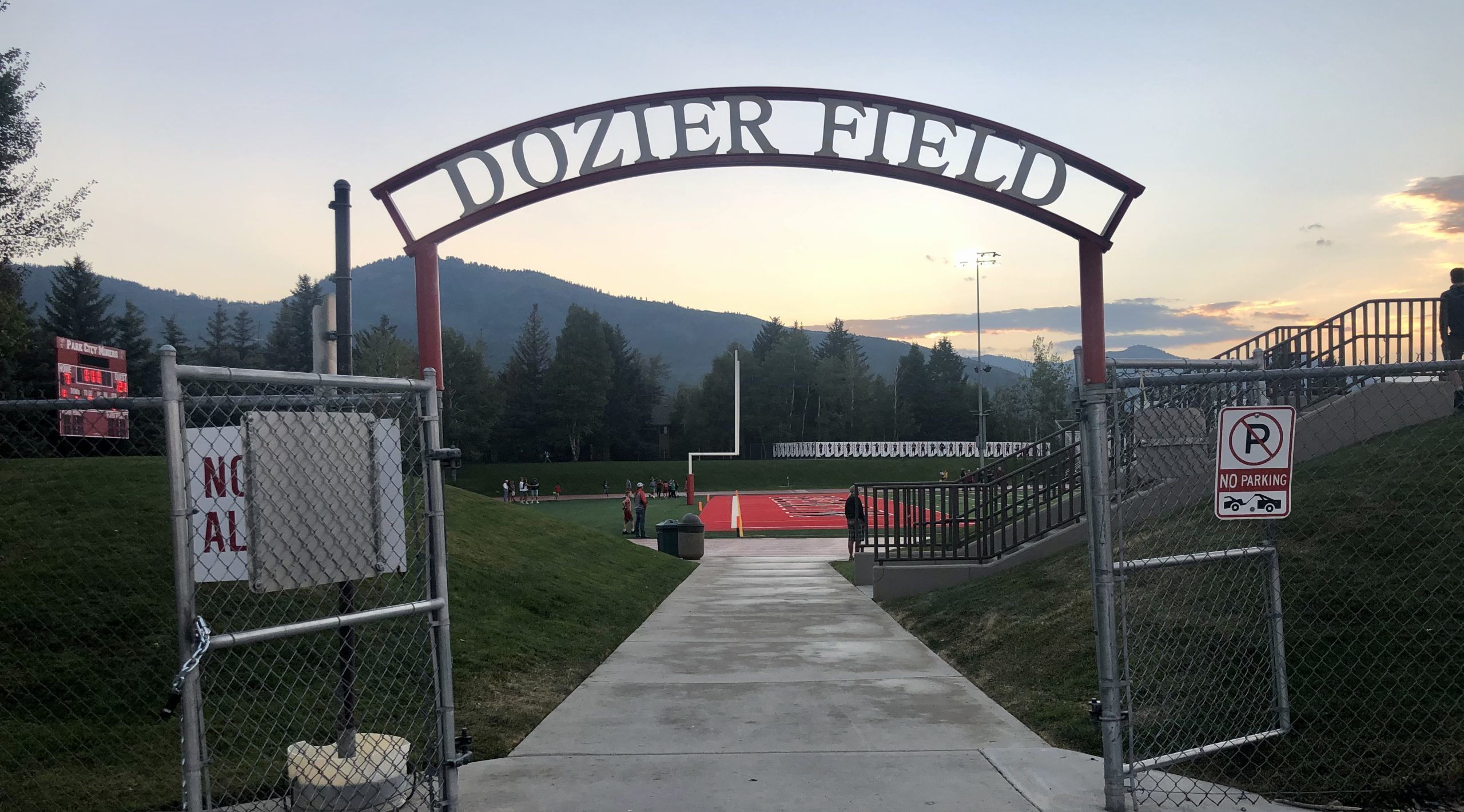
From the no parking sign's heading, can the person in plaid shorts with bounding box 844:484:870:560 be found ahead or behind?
behind

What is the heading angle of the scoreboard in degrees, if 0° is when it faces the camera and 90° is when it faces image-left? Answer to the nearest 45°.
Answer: approximately 315°

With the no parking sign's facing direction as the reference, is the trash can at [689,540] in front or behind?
behind

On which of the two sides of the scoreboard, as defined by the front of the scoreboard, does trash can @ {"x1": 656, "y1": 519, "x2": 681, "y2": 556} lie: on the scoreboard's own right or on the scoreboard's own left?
on the scoreboard's own left

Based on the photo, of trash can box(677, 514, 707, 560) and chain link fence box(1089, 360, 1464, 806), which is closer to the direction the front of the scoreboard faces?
the chain link fence

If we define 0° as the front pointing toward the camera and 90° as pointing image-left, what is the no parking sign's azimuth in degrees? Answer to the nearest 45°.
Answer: approximately 0°

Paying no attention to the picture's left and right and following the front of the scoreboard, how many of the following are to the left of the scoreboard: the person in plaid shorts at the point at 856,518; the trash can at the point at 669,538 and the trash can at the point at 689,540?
3

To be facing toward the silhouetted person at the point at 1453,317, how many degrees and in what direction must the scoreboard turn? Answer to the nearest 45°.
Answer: approximately 45° to its left
